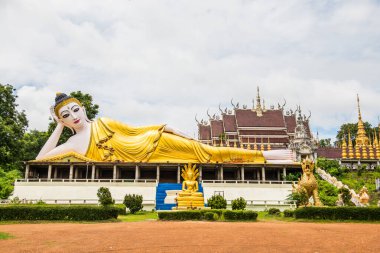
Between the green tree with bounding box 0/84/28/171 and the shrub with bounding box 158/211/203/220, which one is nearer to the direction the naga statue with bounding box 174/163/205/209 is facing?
the shrub

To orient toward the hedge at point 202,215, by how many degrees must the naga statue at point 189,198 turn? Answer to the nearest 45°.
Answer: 0° — it already faces it

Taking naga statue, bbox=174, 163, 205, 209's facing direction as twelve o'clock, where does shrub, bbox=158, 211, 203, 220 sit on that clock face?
The shrub is roughly at 12 o'clock from the naga statue.

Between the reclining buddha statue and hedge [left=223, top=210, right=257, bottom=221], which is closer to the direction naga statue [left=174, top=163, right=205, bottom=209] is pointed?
the hedge

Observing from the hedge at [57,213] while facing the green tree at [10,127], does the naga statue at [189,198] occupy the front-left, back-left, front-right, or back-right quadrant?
back-right

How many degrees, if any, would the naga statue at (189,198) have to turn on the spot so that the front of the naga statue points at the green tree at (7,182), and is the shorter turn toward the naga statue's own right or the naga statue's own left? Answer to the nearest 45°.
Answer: approximately 135° to the naga statue's own right

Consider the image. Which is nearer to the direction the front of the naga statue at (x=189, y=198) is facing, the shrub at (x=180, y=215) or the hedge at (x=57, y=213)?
the shrub

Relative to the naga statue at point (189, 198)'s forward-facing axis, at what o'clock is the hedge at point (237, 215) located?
The hedge is roughly at 11 o'clock from the naga statue.

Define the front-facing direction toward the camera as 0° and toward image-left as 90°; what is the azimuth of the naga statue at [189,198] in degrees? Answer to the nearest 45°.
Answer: approximately 0°

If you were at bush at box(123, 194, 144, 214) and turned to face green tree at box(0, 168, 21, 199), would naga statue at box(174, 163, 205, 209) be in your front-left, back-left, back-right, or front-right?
back-right

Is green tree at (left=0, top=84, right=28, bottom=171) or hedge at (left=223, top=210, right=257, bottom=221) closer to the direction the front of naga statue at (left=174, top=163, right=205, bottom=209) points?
the hedge

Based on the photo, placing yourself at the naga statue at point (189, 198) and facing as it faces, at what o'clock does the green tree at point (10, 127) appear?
The green tree is roughly at 3 o'clock from the naga statue.

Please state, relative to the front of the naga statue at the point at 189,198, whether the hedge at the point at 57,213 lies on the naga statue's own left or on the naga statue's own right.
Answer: on the naga statue's own right

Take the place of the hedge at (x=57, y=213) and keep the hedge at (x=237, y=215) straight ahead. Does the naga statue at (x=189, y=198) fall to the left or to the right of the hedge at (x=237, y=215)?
left
